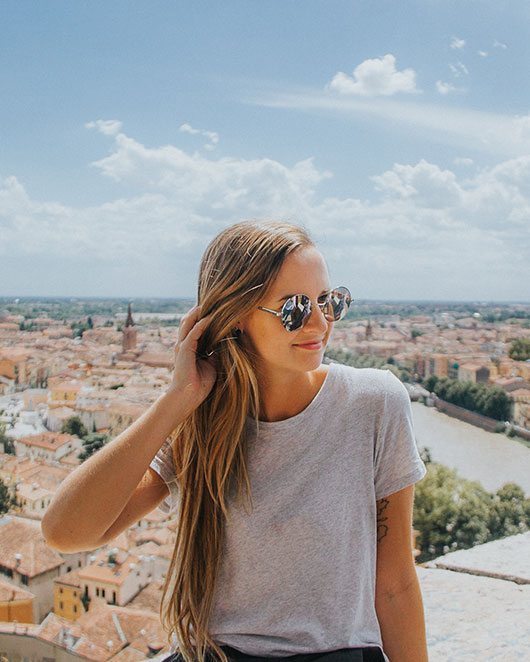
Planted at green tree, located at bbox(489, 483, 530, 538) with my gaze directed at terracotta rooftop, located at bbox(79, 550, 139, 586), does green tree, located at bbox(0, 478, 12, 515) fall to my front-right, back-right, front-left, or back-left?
front-right

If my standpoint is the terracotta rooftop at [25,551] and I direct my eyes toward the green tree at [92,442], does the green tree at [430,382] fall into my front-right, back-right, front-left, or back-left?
front-right

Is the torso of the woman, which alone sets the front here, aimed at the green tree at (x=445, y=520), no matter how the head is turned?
no

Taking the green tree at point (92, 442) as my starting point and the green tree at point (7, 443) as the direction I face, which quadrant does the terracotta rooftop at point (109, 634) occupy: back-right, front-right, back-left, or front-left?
back-left

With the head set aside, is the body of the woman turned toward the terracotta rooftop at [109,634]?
no

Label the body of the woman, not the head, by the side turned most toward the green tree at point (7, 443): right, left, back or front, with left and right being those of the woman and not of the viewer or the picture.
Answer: back

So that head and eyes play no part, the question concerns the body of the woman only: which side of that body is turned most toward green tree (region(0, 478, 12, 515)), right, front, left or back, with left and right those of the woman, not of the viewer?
back

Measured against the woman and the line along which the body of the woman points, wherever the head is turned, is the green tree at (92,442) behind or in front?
behind

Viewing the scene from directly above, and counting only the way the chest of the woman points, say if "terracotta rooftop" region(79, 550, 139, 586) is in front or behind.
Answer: behind

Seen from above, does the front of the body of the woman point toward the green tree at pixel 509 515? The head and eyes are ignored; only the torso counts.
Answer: no

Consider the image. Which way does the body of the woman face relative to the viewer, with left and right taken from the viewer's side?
facing the viewer

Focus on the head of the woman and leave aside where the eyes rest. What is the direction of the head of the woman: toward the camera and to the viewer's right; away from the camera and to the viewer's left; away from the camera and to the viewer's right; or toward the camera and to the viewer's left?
toward the camera and to the viewer's right

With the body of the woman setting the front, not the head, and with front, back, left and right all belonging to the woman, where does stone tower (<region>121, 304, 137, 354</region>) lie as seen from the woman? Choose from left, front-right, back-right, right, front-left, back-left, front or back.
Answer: back
